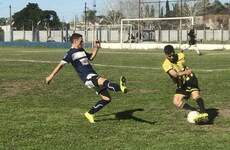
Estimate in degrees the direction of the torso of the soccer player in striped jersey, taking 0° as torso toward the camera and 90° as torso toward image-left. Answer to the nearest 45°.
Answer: approximately 315°

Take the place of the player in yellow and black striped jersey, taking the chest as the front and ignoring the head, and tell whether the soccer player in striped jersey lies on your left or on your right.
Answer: on your right

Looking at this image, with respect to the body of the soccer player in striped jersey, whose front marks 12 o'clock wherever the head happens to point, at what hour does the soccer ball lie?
The soccer ball is roughly at 11 o'clock from the soccer player in striped jersey.

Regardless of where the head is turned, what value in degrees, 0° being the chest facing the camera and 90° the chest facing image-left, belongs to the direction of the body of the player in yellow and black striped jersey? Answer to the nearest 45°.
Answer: approximately 0°

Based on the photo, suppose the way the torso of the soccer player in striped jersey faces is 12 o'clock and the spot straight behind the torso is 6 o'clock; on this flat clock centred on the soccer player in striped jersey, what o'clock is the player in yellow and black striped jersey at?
The player in yellow and black striped jersey is roughly at 11 o'clock from the soccer player in striped jersey.
